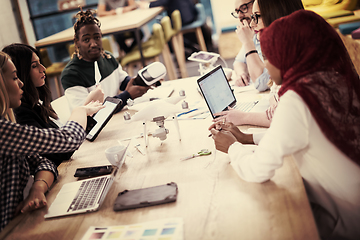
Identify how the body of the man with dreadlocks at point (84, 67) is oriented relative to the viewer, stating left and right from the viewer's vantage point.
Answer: facing the viewer and to the right of the viewer

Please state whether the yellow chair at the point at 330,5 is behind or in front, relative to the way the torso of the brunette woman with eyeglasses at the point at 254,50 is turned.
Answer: behind

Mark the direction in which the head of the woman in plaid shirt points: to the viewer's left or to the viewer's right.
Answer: to the viewer's right

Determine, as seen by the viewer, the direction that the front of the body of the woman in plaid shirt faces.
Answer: to the viewer's right

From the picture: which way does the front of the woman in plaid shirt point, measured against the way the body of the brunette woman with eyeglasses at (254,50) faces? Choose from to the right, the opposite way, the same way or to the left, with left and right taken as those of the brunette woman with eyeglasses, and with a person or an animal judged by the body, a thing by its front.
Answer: the opposite way

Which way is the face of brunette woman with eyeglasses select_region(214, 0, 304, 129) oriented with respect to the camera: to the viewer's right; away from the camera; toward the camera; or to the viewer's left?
to the viewer's left

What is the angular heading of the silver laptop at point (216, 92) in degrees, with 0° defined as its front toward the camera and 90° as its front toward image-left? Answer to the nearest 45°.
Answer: approximately 315°

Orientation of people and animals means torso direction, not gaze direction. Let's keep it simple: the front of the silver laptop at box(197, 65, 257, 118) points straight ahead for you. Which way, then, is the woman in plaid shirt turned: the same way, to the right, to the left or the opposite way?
to the left

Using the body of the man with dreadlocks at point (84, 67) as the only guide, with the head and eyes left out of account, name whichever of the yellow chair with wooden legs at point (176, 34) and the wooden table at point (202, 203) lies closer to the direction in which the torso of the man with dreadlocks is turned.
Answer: the wooden table

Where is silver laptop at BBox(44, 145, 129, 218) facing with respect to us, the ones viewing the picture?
facing to the left of the viewer

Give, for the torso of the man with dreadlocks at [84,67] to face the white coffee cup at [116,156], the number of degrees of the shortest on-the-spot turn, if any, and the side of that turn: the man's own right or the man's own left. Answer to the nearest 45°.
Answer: approximately 45° to the man's own right
